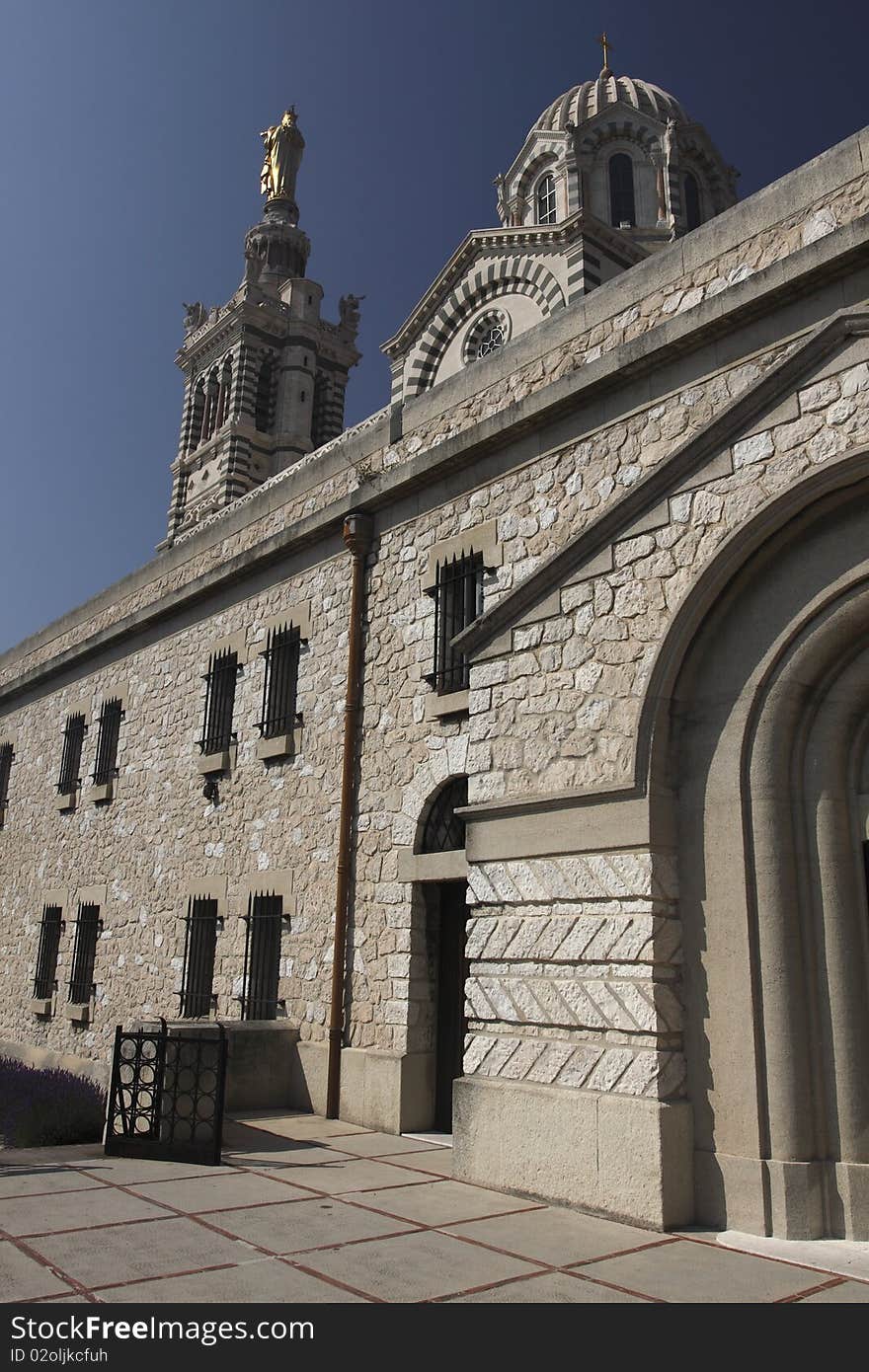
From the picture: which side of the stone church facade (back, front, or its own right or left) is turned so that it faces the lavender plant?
right

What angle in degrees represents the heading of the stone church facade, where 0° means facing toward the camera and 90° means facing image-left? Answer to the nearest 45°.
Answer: approximately 45°
